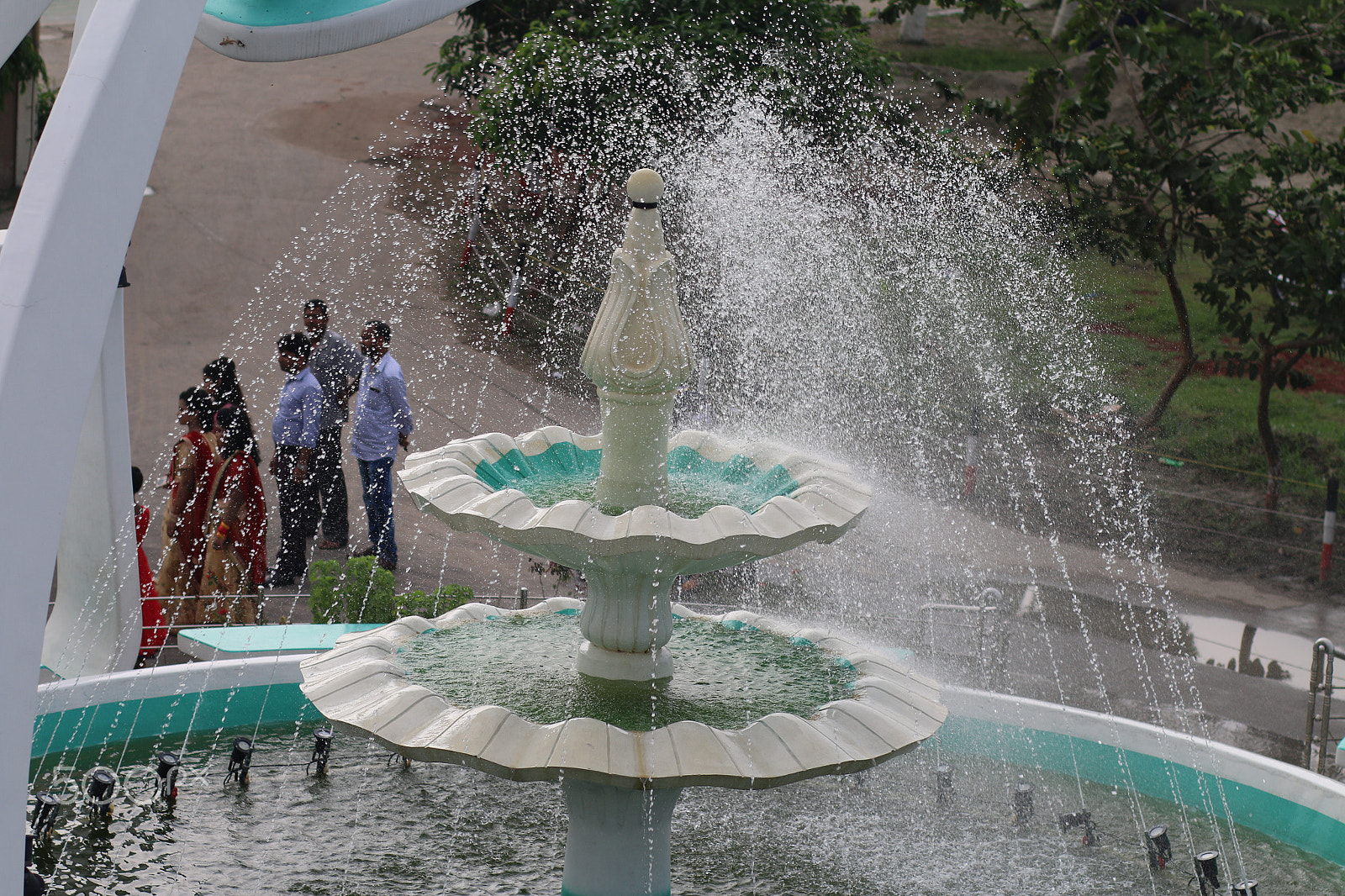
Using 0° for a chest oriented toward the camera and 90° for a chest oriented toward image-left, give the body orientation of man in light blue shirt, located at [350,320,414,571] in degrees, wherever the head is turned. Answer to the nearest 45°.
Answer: approximately 45°

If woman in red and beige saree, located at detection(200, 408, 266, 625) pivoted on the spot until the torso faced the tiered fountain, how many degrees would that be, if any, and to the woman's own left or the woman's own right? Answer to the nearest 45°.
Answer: approximately 90° to the woman's own left

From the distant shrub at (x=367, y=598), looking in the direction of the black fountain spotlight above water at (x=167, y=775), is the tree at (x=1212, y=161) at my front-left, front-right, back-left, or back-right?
back-left

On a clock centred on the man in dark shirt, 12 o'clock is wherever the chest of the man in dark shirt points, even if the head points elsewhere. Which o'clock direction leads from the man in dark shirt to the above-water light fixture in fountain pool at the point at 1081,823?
The above-water light fixture in fountain pool is roughly at 9 o'clock from the man in dark shirt.

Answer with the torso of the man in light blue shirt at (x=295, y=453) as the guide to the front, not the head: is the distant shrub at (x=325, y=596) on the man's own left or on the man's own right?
on the man's own left

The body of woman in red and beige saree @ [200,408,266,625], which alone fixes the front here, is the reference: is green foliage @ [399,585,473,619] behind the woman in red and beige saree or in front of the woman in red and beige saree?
behind

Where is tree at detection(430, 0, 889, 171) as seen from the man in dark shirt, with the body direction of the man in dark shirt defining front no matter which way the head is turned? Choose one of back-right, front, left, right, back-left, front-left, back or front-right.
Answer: back

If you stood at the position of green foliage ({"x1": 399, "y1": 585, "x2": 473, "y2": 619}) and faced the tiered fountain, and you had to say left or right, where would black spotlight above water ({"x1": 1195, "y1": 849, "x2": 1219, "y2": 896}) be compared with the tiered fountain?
left

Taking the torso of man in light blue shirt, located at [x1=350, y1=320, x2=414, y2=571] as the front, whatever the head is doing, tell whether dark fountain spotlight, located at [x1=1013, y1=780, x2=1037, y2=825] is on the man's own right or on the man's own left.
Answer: on the man's own left
